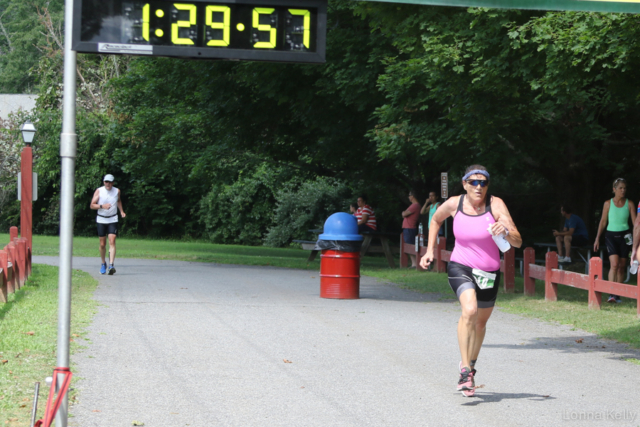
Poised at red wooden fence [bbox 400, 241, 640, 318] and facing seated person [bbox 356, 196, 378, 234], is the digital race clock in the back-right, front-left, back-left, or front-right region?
back-left

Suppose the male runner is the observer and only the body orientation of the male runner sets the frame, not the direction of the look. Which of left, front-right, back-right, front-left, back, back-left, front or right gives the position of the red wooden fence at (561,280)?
front-left

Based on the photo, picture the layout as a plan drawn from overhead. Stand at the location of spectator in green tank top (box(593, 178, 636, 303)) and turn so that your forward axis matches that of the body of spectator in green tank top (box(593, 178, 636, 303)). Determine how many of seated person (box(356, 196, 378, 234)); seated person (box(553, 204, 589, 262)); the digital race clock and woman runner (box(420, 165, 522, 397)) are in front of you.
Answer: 2

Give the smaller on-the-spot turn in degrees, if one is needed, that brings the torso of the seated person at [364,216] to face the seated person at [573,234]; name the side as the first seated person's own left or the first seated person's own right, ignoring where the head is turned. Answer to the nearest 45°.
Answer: approximately 135° to the first seated person's own left

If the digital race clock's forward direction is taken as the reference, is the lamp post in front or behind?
behind

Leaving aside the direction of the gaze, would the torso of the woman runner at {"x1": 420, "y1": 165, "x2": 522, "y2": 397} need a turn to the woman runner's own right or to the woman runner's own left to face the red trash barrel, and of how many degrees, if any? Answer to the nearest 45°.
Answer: approximately 180°

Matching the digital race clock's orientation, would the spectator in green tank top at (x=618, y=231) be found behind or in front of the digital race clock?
behind

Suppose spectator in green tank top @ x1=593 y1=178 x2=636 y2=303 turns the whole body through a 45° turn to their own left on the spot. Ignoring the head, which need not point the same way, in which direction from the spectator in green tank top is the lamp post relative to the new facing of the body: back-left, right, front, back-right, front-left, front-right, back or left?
back-right

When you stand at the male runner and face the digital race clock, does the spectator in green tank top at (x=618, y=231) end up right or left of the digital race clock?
left
